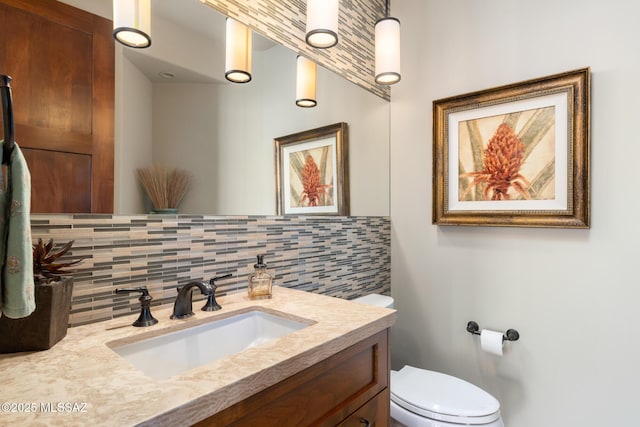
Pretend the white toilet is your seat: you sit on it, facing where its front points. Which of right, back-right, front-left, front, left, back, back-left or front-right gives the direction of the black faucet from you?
right

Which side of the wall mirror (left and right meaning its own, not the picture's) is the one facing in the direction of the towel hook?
right

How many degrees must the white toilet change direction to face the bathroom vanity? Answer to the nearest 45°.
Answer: approximately 90° to its right

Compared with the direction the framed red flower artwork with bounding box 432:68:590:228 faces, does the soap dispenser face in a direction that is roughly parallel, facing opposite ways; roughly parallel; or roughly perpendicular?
roughly perpendicular

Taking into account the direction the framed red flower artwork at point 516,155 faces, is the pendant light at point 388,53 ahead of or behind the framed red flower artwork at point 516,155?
ahead

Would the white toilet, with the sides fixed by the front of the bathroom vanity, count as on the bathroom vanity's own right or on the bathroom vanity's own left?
on the bathroom vanity's own left

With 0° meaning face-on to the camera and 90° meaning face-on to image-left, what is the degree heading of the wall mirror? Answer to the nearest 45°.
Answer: approximately 315°

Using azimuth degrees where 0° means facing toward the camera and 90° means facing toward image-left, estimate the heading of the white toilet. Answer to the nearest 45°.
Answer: approximately 315°
